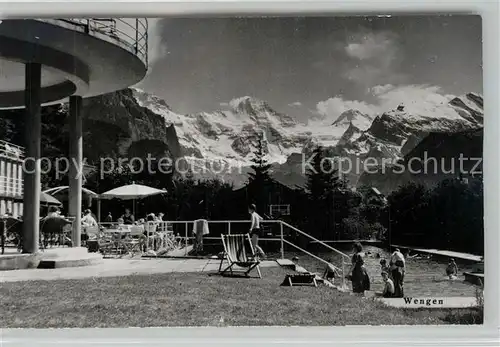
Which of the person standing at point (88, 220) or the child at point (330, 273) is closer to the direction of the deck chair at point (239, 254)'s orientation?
the child

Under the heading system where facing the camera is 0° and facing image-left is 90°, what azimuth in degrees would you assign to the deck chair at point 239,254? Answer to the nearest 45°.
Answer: approximately 315°

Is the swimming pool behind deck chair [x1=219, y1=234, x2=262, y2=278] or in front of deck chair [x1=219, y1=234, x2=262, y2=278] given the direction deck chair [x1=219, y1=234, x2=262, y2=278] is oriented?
in front

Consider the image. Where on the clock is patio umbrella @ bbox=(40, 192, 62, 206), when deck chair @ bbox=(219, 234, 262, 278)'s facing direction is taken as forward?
The patio umbrella is roughly at 5 o'clock from the deck chair.

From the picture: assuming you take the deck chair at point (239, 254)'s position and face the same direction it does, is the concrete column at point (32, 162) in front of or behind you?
behind

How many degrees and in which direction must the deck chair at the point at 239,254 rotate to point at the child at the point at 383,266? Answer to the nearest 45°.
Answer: approximately 45° to its left

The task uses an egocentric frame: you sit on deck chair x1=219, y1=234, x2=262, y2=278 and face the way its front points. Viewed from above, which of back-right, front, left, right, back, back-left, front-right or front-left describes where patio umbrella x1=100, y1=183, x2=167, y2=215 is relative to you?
back-right

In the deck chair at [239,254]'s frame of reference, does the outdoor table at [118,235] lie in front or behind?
behind
